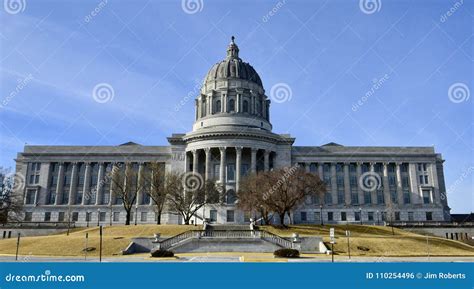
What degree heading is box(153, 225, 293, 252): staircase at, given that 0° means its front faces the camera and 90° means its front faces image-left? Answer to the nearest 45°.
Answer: approximately 0°

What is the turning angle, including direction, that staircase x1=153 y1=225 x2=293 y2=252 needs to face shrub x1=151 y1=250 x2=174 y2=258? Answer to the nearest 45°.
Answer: approximately 45° to its right
